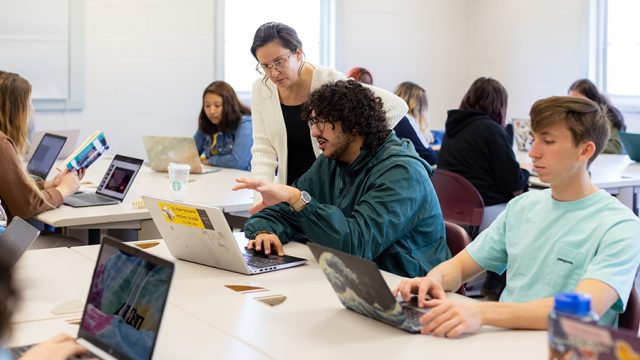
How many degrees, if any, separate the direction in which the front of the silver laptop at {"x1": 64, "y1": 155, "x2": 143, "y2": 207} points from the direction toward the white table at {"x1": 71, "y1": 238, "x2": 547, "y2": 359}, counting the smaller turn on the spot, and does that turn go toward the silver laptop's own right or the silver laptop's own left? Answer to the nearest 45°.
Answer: approximately 45° to the silver laptop's own left

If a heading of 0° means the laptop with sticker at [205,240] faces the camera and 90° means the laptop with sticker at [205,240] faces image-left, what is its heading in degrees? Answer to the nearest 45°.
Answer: approximately 225°

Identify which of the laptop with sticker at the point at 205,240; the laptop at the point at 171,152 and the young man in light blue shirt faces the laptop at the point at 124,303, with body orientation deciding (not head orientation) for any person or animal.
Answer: the young man in light blue shirt

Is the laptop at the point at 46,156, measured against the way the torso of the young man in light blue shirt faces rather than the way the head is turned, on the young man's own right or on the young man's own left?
on the young man's own right

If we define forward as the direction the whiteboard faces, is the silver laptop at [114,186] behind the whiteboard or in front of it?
in front

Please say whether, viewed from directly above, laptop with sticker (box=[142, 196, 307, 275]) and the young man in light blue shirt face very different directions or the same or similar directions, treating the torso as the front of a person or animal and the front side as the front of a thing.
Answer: very different directions

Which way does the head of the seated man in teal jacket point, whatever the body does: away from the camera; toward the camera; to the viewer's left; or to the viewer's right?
to the viewer's left

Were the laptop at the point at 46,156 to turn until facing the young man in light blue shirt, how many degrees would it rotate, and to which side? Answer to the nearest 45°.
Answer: approximately 45° to its left

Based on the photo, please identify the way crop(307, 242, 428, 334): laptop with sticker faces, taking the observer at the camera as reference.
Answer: facing away from the viewer and to the right of the viewer

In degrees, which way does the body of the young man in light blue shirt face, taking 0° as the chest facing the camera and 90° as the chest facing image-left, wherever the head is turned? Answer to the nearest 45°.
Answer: approximately 45°

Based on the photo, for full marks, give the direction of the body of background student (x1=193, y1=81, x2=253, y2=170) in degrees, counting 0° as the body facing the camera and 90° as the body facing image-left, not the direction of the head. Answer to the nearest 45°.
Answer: approximately 45°

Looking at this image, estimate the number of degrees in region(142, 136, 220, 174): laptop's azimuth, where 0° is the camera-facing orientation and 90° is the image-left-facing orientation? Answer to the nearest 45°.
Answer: approximately 225°
